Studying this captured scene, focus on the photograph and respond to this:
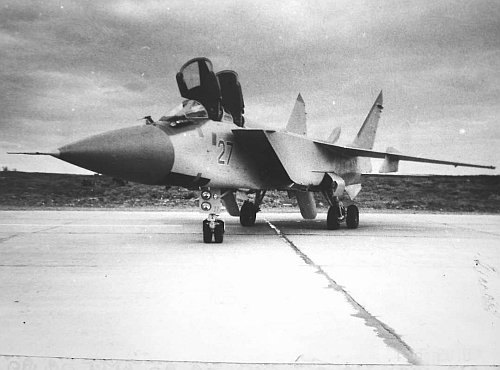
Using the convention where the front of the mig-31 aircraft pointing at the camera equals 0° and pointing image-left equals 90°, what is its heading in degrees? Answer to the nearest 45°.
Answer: approximately 45°
